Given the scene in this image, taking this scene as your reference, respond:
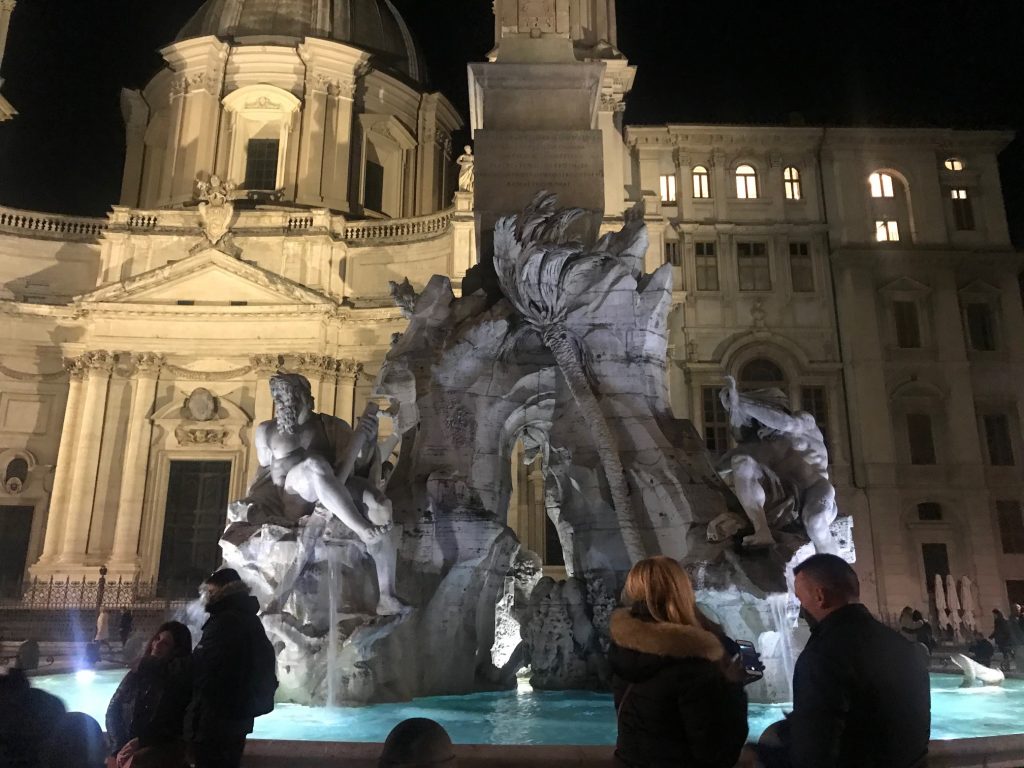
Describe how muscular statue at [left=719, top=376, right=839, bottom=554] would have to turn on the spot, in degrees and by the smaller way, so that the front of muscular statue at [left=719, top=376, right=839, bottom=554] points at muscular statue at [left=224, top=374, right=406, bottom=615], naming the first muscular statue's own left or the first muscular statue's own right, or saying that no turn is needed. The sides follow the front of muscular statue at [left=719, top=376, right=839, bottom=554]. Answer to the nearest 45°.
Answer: approximately 45° to the first muscular statue's own right

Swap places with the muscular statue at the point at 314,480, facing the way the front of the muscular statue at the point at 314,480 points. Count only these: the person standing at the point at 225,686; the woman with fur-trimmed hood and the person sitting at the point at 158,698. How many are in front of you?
3

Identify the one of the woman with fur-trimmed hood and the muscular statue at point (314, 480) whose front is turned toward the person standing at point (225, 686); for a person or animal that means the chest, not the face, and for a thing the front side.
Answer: the muscular statue

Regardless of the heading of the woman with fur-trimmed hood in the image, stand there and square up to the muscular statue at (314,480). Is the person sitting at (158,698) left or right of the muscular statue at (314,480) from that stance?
left

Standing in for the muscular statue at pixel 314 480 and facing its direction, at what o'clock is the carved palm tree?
The carved palm tree is roughly at 9 o'clock from the muscular statue.

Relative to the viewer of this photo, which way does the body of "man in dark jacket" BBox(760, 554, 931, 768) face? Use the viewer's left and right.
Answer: facing away from the viewer and to the left of the viewer

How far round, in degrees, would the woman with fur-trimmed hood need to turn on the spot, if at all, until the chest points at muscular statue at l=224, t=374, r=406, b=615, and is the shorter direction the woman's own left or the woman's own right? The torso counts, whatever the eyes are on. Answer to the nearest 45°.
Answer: approximately 90° to the woman's own left

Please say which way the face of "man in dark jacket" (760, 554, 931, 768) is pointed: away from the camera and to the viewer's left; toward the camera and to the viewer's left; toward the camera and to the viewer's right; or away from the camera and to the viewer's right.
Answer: away from the camera and to the viewer's left

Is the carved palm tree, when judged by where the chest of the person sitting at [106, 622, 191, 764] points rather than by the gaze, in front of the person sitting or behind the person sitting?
behind

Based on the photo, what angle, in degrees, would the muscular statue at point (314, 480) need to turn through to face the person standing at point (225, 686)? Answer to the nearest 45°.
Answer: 0° — it already faces them

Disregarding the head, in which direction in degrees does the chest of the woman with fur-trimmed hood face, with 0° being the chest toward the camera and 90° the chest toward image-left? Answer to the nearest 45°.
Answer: approximately 225°

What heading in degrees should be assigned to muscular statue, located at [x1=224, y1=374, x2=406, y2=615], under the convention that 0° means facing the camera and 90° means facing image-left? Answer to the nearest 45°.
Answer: approximately 0°

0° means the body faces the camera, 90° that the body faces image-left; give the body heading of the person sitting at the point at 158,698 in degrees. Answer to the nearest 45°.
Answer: approximately 45°
